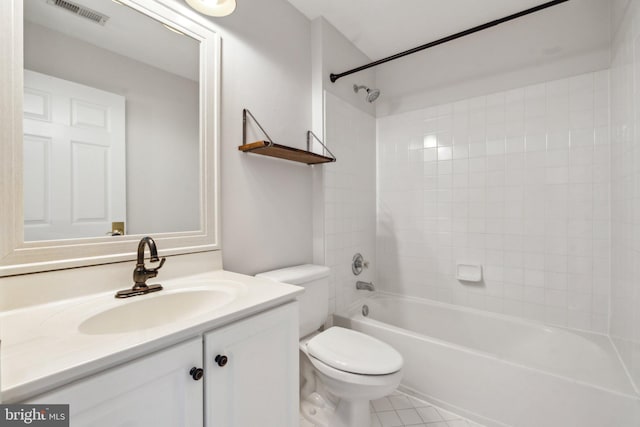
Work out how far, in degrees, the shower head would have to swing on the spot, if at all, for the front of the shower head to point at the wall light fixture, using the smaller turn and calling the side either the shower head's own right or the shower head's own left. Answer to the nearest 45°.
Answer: approximately 90° to the shower head's own right

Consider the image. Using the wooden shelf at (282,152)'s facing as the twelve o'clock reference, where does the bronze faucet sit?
The bronze faucet is roughly at 3 o'clock from the wooden shelf.

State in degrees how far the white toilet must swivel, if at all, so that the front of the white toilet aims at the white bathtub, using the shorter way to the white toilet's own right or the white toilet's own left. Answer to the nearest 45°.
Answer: approximately 45° to the white toilet's own left

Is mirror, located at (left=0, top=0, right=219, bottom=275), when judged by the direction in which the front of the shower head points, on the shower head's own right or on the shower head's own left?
on the shower head's own right

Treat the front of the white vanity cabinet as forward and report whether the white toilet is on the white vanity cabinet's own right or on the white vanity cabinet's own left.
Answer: on the white vanity cabinet's own left

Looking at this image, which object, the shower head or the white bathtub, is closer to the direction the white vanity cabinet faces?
the white bathtub
